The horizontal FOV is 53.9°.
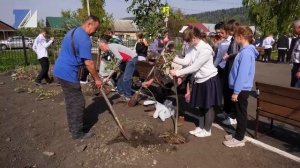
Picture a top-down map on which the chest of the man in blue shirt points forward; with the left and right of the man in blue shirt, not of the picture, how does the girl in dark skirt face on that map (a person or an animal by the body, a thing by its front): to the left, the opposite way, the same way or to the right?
the opposite way

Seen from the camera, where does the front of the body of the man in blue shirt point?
to the viewer's right

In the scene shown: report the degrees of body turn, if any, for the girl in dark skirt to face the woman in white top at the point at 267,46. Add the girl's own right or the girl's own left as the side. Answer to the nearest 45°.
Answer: approximately 90° to the girl's own right

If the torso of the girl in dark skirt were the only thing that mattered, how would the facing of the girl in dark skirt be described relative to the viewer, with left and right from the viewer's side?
facing to the left of the viewer

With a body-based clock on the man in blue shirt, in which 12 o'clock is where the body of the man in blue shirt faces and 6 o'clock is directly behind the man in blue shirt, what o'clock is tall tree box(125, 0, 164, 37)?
The tall tree is roughly at 11 o'clock from the man in blue shirt.

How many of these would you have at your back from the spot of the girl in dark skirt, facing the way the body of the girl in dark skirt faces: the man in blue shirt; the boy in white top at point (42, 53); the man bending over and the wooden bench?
1

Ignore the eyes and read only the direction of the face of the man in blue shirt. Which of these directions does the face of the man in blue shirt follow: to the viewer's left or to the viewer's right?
to the viewer's right

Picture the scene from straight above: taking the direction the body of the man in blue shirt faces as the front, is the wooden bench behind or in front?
in front

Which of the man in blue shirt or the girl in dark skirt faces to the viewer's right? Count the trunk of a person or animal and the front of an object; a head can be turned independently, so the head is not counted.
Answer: the man in blue shirt

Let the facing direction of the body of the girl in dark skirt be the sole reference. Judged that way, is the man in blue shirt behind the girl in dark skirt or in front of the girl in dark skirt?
in front

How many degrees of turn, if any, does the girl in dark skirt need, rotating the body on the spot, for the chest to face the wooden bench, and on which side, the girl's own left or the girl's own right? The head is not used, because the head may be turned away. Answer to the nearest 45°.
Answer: approximately 180°
